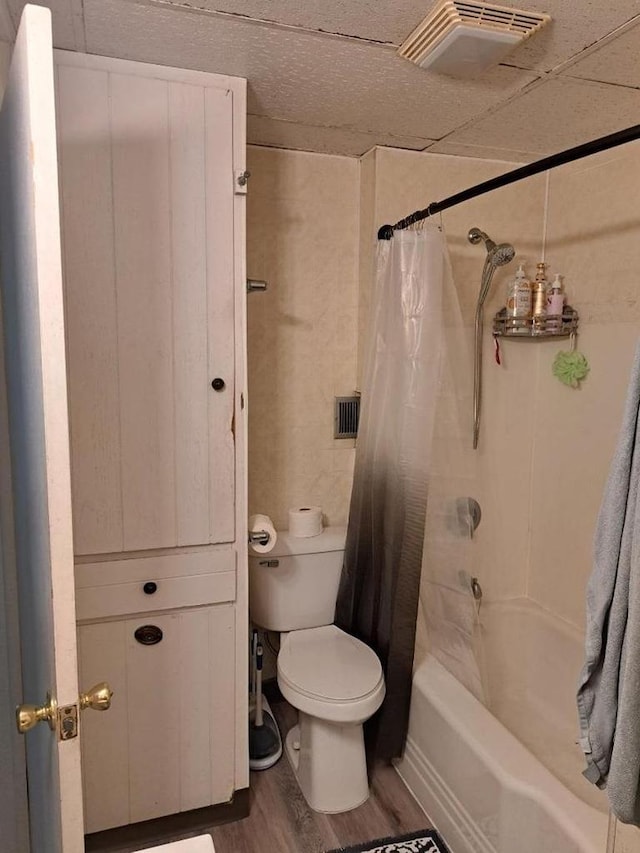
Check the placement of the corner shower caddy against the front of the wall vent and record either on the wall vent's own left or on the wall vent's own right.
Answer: on the wall vent's own left

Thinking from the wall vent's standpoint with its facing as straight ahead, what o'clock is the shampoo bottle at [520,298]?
The shampoo bottle is roughly at 9 o'clock from the wall vent.

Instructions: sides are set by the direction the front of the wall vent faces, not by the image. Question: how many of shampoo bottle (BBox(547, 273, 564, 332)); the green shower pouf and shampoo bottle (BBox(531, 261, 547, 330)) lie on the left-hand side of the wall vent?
3

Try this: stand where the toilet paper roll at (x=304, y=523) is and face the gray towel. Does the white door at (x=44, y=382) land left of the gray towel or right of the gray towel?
right

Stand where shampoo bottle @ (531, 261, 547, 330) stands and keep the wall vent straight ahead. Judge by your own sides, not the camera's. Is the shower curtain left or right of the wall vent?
left

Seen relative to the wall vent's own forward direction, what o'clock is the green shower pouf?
The green shower pouf is roughly at 9 o'clock from the wall vent.

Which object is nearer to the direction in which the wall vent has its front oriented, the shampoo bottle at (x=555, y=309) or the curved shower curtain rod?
the curved shower curtain rod

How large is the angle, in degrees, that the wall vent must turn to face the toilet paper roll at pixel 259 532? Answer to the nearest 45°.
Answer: approximately 45° to its right

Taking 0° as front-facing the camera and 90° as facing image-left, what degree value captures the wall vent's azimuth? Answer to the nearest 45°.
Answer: approximately 0°

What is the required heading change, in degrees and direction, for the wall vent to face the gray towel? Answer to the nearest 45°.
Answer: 0° — it already faces it

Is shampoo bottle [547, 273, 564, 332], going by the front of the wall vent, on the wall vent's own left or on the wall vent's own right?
on the wall vent's own left
